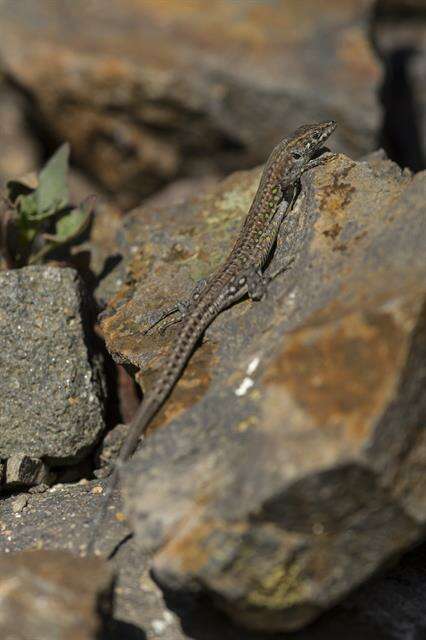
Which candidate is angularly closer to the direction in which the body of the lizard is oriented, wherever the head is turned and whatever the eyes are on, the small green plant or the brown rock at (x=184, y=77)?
the brown rock

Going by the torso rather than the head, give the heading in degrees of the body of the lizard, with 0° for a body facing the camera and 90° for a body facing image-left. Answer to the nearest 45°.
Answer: approximately 225°

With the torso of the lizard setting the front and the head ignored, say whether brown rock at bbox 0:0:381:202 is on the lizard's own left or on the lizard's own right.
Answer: on the lizard's own left

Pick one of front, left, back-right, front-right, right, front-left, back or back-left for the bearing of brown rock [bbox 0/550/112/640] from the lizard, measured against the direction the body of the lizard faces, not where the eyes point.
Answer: back-right

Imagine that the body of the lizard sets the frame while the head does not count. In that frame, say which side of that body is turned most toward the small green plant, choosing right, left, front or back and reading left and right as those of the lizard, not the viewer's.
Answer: left

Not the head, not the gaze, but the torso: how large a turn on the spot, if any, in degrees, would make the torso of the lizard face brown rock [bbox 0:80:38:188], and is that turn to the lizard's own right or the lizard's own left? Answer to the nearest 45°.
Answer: approximately 90° to the lizard's own left
